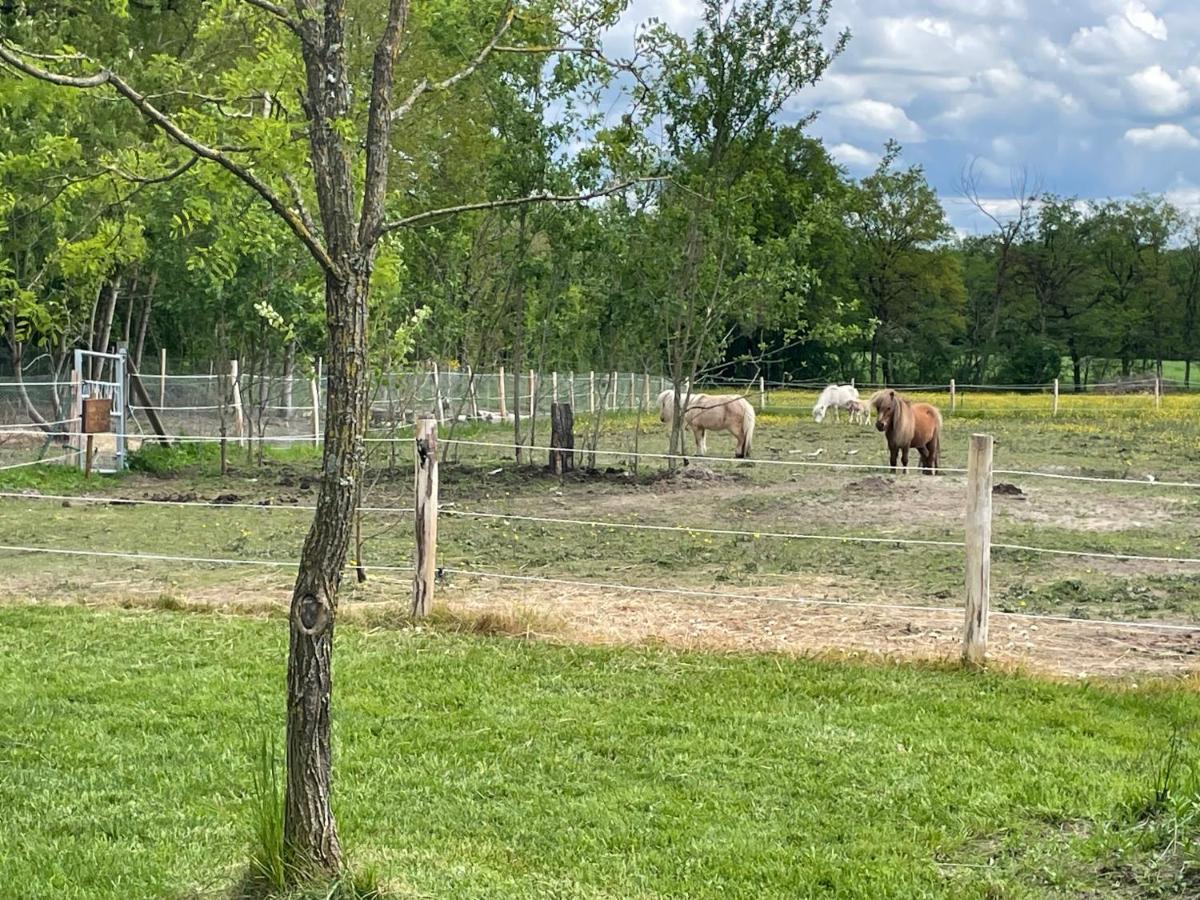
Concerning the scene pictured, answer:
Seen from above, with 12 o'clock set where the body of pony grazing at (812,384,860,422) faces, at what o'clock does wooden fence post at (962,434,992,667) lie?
The wooden fence post is roughly at 9 o'clock from the pony grazing.

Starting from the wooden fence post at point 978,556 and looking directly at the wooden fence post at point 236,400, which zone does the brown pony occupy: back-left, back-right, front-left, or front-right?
front-right

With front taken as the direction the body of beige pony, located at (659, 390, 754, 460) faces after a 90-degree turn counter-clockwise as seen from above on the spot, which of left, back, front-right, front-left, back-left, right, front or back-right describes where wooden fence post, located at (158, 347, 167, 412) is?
right

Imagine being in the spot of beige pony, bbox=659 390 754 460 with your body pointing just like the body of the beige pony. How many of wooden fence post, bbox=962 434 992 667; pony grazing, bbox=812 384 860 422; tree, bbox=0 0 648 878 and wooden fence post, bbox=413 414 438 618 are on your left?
3

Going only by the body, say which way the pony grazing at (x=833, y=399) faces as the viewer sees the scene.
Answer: to the viewer's left

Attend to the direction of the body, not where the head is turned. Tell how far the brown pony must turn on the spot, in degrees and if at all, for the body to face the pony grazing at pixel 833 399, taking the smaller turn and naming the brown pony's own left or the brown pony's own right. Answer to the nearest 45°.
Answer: approximately 135° to the brown pony's own right

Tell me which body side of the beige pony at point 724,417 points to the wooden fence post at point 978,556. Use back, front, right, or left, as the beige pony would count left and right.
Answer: left

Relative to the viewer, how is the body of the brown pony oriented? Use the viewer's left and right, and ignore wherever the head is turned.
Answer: facing the viewer and to the left of the viewer

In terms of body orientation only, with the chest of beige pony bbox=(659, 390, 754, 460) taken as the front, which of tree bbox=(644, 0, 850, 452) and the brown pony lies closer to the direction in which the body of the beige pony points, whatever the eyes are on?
the tree

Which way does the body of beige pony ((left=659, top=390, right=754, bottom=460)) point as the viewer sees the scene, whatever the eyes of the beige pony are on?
to the viewer's left

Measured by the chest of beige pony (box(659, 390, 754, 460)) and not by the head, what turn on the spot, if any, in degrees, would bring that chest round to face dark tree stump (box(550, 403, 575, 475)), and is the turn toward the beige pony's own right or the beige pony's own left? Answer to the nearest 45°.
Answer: approximately 45° to the beige pony's own left

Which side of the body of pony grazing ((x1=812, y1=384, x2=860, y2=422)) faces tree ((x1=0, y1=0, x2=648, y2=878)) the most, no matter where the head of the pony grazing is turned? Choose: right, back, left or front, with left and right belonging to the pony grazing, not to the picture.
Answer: left
